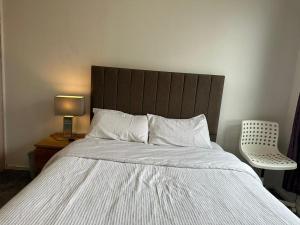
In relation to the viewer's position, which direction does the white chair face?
facing the viewer and to the right of the viewer

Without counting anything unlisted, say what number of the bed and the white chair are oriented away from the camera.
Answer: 0

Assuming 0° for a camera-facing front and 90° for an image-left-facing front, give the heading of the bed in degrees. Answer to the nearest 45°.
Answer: approximately 0°

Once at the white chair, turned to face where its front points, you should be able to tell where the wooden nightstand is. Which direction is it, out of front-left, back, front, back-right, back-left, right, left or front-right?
right

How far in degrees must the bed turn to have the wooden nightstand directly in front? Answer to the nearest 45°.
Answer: approximately 135° to its right

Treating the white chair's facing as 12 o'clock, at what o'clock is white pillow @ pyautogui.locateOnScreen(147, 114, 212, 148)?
The white pillow is roughly at 3 o'clock from the white chair.
